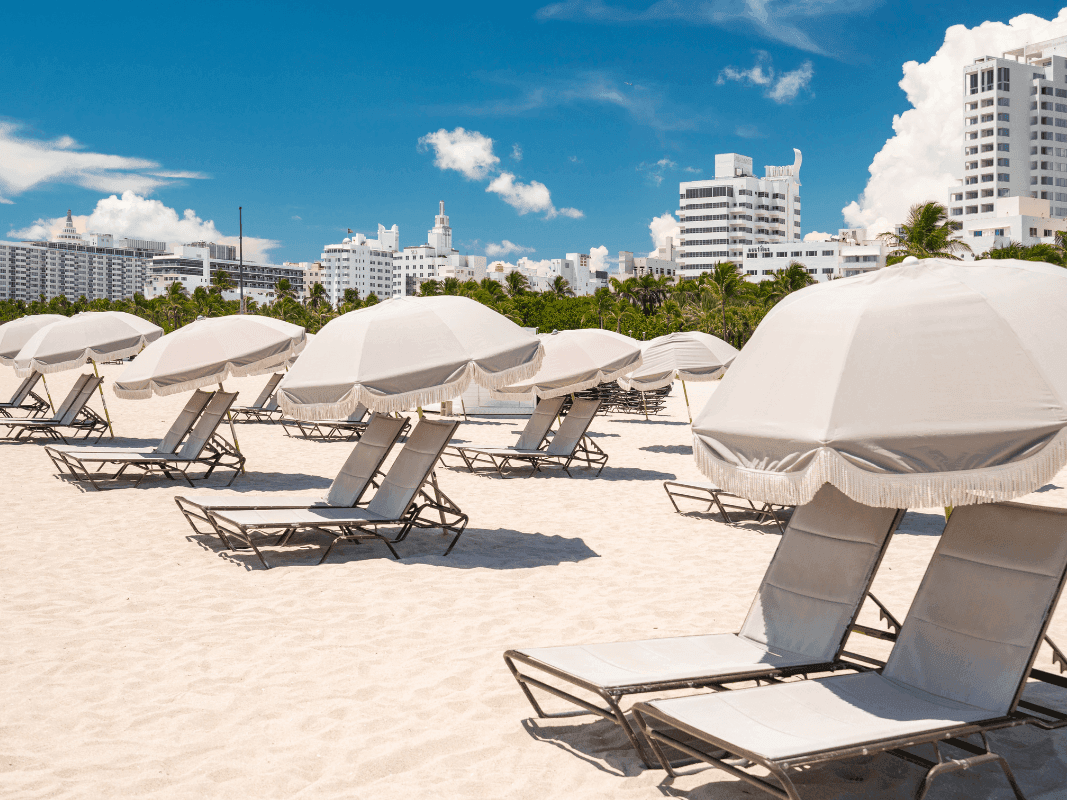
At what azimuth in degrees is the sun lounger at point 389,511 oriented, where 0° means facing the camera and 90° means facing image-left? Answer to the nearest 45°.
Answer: approximately 90°

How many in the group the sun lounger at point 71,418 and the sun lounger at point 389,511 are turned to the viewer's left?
2

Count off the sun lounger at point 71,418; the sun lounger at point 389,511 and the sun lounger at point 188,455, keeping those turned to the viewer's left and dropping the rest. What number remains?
3

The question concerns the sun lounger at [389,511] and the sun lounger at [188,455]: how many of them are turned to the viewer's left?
2

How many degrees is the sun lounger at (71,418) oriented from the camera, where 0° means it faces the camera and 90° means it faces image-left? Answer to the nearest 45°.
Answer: approximately 90°

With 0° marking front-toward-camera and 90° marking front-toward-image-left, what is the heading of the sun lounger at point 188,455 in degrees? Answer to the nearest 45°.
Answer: approximately 90°

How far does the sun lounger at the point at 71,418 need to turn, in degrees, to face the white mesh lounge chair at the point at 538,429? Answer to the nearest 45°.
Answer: approximately 135° to its left

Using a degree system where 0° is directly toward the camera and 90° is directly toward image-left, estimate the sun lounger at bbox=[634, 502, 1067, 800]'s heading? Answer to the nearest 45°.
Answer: approximately 45°
